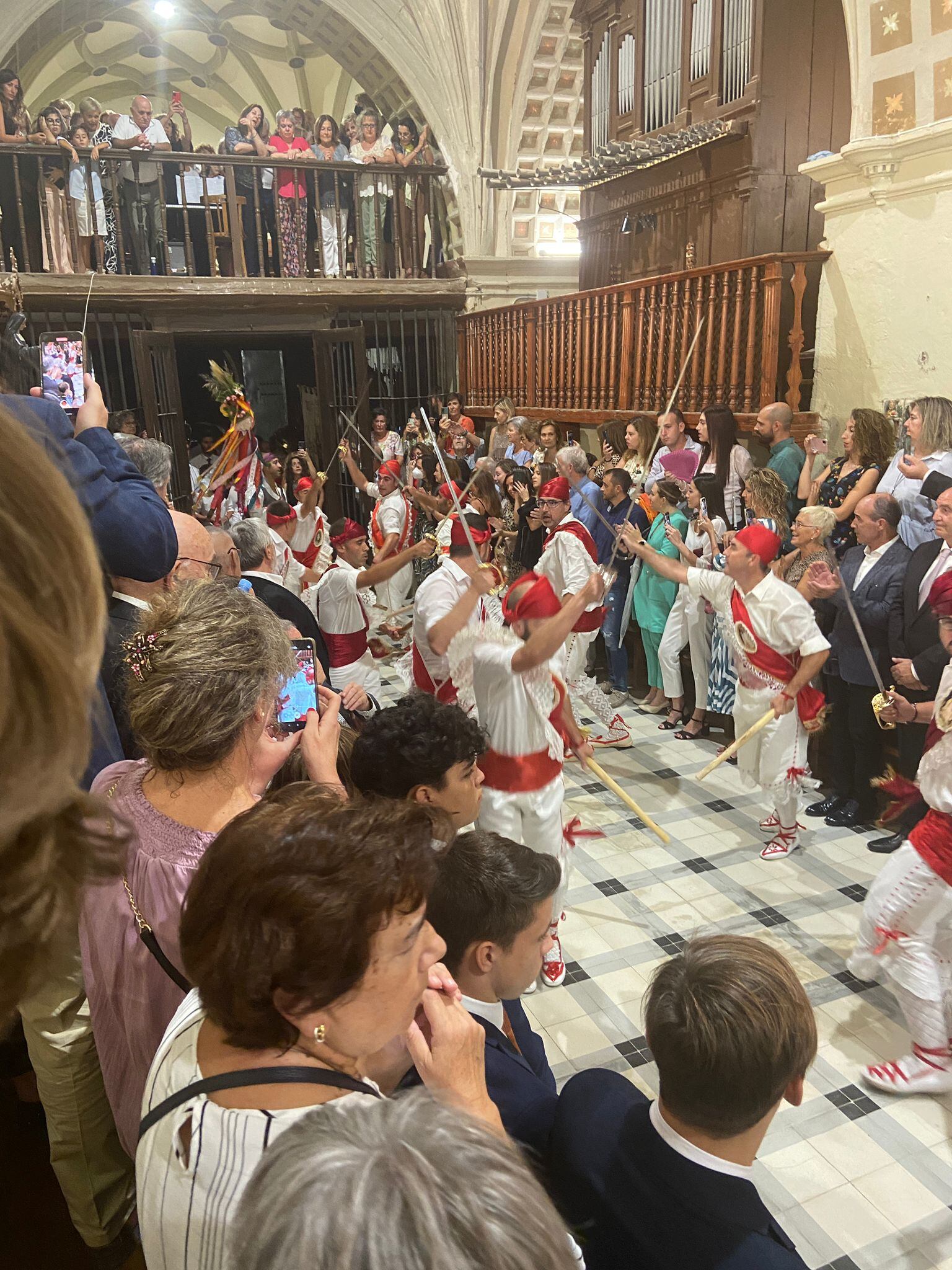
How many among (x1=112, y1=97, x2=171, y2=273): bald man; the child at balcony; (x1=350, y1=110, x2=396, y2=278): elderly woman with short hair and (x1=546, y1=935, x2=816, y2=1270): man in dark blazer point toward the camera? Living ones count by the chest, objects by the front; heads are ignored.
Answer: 3

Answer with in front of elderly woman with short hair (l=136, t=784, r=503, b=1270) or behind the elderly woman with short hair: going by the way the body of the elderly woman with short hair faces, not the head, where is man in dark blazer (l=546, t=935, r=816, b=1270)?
in front

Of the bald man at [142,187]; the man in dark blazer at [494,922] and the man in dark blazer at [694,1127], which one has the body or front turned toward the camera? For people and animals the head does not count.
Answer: the bald man

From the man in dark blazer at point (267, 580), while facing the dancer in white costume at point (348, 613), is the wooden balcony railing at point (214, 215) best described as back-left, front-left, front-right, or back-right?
front-left

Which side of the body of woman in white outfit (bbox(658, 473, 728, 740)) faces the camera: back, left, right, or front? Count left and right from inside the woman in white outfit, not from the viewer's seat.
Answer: left

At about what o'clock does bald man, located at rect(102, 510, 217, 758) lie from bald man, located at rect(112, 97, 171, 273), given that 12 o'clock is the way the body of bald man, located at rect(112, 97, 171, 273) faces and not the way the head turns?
bald man, located at rect(102, 510, 217, 758) is roughly at 12 o'clock from bald man, located at rect(112, 97, 171, 273).

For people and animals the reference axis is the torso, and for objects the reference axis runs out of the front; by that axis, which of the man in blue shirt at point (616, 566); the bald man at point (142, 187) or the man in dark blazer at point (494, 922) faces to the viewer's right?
the man in dark blazer

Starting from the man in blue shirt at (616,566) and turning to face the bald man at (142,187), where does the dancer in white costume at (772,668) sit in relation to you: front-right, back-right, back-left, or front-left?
back-left

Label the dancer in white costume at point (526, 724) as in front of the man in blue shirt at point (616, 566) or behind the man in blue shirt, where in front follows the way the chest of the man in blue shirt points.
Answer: in front

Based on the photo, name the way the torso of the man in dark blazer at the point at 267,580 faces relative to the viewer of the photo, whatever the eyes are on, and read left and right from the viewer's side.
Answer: facing away from the viewer and to the right of the viewer

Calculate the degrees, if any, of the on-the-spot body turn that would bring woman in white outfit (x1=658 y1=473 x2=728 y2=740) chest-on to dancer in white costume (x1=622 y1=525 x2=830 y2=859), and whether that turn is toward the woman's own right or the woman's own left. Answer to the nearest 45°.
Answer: approximately 90° to the woman's own left

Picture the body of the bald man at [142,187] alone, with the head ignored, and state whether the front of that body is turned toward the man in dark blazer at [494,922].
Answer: yes

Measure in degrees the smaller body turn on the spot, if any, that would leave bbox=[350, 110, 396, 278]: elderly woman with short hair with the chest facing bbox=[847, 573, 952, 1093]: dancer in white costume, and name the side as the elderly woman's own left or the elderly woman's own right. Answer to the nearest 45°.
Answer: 0° — they already face them

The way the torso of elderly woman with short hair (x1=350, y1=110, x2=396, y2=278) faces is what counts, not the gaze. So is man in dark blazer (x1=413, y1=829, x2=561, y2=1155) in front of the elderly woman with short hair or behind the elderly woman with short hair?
in front

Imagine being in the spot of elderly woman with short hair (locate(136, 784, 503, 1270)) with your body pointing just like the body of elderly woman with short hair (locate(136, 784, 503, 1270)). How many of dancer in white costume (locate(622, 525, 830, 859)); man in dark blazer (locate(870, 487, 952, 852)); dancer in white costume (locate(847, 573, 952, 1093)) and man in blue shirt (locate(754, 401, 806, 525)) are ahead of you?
4

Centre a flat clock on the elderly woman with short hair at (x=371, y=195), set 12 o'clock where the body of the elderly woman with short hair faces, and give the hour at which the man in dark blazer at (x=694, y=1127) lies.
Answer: The man in dark blazer is roughly at 12 o'clock from the elderly woman with short hair.

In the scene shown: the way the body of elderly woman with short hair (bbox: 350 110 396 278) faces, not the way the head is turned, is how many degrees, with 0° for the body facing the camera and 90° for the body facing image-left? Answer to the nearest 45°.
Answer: approximately 0°
